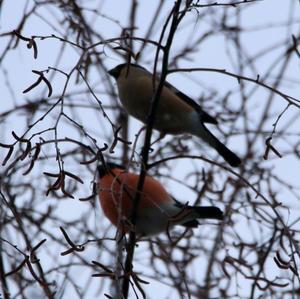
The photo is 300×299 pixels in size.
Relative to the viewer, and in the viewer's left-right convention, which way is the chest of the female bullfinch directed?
facing to the left of the viewer

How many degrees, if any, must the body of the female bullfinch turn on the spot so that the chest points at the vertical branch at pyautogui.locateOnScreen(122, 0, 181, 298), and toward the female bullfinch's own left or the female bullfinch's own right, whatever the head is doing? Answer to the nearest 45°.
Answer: approximately 90° to the female bullfinch's own left
